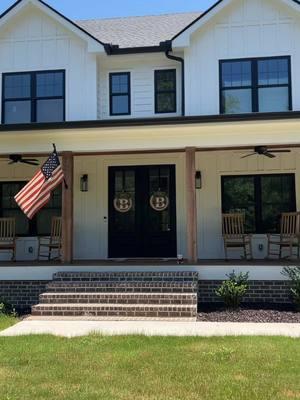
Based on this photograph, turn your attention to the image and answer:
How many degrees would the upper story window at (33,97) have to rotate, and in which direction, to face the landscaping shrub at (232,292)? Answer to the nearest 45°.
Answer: approximately 45° to its left

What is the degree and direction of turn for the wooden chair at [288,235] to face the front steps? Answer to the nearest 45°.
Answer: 0° — it already faces it

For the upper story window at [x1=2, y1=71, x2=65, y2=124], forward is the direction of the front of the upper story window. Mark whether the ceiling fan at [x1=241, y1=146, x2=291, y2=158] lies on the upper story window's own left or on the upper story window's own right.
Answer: on the upper story window's own left

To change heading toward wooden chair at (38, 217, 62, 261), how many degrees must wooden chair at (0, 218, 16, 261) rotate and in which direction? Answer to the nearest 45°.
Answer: approximately 90° to its left

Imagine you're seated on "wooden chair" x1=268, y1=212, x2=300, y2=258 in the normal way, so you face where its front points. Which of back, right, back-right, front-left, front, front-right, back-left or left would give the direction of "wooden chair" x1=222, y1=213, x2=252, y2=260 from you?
front-right

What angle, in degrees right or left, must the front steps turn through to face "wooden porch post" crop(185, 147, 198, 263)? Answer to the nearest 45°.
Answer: approximately 135° to its left

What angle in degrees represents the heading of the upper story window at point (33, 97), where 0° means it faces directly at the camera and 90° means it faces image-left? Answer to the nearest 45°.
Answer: approximately 0°

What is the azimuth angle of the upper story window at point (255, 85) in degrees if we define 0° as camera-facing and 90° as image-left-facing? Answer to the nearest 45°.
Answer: approximately 0°

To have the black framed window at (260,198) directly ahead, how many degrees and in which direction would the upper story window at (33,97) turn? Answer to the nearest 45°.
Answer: approximately 90° to its left
